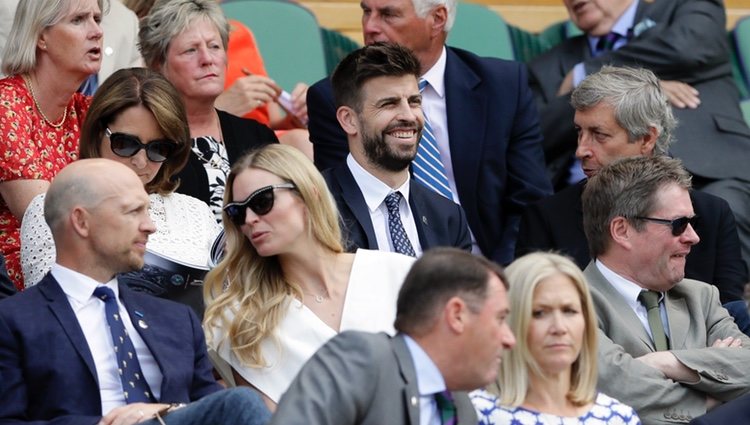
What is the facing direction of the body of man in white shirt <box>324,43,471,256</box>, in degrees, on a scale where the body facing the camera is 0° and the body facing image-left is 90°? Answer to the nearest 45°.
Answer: approximately 315°

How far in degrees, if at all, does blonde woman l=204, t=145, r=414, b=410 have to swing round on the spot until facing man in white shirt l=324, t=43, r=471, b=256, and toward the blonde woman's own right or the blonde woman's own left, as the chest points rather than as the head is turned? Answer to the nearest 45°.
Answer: approximately 180°

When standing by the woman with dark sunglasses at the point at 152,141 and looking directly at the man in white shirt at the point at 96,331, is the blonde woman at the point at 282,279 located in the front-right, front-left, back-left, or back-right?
front-left

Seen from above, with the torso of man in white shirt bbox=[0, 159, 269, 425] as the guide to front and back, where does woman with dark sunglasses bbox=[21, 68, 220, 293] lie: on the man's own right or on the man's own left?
on the man's own left

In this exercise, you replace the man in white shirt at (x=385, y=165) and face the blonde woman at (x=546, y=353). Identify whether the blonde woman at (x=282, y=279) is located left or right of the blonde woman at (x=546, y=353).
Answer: right

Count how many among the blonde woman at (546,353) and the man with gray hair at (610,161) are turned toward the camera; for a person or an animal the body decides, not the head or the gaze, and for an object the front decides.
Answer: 2

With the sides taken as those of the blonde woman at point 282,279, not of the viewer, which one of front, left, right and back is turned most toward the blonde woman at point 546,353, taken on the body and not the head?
left

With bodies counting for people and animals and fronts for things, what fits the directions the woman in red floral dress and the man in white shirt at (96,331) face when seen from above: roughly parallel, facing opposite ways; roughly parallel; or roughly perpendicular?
roughly parallel

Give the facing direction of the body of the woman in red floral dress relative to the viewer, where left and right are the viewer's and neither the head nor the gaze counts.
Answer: facing the viewer and to the right of the viewer

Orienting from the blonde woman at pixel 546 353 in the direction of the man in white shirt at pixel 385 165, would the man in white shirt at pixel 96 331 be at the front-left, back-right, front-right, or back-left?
front-left

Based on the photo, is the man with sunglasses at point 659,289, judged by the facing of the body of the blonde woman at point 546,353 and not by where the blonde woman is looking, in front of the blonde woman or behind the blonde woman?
behind

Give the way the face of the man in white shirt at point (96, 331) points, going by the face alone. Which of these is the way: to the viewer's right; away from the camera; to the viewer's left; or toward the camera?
to the viewer's right

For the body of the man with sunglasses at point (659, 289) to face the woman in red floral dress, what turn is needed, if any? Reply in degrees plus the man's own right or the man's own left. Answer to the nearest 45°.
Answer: approximately 135° to the man's own right

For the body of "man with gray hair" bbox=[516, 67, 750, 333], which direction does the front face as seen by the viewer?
toward the camera

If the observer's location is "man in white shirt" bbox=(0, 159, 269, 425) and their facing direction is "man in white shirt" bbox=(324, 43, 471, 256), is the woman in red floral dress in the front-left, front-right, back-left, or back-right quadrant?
front-left

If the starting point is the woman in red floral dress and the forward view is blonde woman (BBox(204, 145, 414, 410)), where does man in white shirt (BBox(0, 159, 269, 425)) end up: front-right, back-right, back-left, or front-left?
front-right

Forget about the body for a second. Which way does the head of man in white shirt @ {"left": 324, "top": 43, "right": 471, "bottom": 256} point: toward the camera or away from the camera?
toward the camera

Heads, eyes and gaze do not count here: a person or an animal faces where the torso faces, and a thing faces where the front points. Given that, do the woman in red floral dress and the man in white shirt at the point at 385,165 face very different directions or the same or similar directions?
same or similar directions
